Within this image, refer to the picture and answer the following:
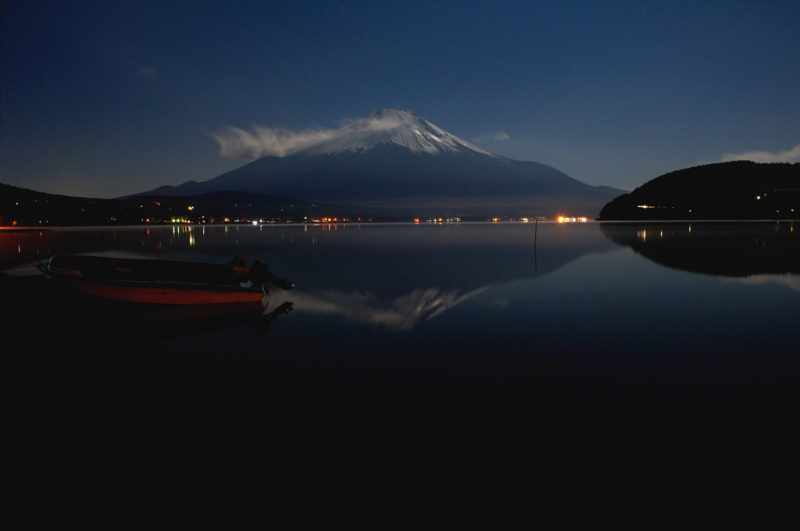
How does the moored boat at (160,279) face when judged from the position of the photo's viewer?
facing to the left of the viewer
